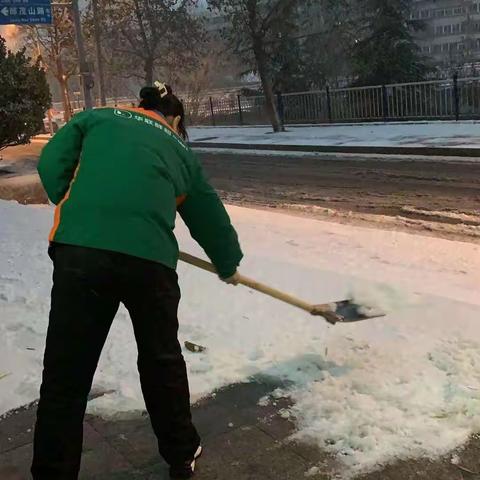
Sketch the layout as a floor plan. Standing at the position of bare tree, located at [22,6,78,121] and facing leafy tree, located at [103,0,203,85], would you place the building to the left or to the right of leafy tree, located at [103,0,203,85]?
left

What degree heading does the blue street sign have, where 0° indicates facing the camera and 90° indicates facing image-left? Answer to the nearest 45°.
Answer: approximately 0°

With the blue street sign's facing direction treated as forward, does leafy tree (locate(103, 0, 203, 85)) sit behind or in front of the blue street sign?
behind

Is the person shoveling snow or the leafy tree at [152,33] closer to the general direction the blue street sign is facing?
the person shoveling snow

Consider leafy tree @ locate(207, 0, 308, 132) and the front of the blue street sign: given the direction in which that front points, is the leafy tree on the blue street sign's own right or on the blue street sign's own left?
on the blue street sign's own left

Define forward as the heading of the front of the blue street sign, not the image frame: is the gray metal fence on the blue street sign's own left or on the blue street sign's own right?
on the blue street sign's own left

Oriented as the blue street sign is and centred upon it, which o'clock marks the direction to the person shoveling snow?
The person shoveling snow is roughly at 12 o'clock from the blue street sign.
